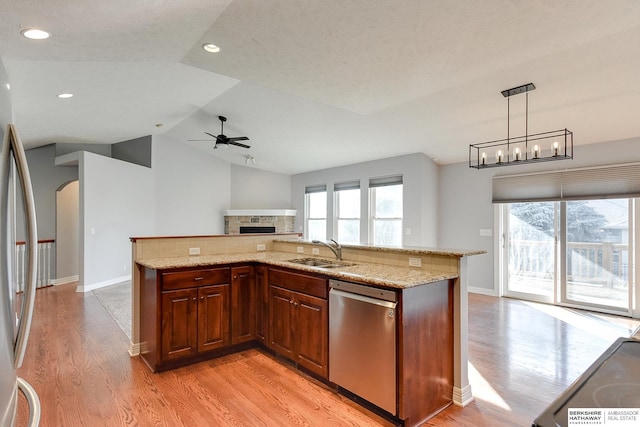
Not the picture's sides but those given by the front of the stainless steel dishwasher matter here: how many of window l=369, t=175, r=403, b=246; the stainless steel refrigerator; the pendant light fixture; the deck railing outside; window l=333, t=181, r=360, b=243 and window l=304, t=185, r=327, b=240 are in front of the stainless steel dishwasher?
1

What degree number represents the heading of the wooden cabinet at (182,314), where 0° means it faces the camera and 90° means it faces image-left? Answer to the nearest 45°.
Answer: approximately 315°

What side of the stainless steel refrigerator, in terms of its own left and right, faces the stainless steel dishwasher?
front

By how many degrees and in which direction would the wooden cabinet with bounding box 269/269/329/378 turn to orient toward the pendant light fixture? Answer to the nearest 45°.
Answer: approximately 180°

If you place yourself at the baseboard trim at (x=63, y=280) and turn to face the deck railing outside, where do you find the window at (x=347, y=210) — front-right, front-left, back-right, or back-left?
front-left

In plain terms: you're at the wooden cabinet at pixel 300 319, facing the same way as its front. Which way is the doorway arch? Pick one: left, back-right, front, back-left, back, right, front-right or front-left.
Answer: right

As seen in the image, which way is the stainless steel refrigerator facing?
to the viewer's right

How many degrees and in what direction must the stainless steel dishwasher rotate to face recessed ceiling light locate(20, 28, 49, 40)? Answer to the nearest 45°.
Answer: approximately 45° to its right

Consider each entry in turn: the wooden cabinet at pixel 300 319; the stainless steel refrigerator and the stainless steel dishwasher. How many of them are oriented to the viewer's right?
1

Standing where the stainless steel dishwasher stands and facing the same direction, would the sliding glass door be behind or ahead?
behind

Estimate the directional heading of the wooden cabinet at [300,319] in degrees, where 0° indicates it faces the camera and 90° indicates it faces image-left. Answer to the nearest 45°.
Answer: approximately 45°

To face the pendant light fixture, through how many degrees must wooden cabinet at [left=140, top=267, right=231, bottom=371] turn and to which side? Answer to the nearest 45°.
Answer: approximately 45° to its left

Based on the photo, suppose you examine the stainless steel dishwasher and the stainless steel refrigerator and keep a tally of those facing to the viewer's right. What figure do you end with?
1

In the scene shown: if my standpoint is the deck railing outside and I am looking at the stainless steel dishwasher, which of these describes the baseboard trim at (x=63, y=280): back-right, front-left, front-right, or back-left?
front-right

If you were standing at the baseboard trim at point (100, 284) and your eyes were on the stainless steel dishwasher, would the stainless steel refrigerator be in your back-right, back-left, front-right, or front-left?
front-right

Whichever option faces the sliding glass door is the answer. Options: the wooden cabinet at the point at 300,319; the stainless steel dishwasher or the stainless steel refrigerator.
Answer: the stainless steel refrigerator

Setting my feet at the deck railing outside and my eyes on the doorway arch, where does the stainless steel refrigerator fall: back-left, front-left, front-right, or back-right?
front-left

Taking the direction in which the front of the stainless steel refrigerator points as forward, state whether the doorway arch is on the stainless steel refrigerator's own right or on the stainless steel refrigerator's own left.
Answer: on the stainless steel refrigerator's own left

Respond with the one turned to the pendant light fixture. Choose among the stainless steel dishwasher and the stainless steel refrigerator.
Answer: the stainless steel refrigerator
